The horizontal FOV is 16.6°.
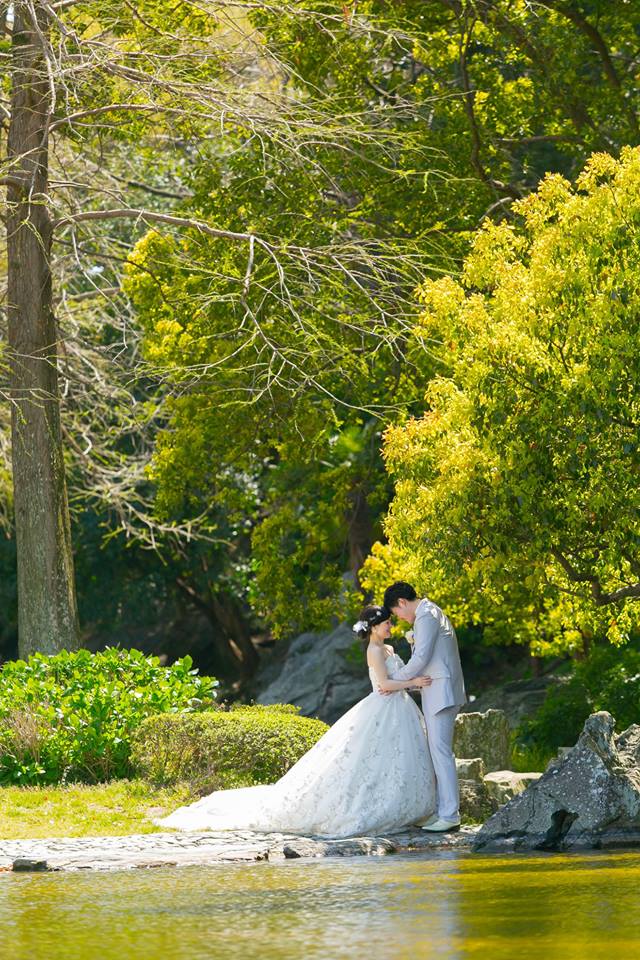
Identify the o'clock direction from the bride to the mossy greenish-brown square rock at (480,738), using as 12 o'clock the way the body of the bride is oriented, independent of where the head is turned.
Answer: The mossy greenish-brown square rock is roughly at 10 o'clock from the bride.

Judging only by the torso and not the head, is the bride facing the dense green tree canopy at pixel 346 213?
no

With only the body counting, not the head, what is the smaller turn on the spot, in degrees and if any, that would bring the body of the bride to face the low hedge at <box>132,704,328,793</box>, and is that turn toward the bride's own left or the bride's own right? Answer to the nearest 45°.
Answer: approximately 135° to the bride's own left

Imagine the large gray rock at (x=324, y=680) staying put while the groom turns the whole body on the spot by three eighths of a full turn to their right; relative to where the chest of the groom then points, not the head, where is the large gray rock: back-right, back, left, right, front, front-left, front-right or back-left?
front-left

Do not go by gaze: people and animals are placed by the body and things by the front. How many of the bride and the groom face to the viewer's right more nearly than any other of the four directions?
1

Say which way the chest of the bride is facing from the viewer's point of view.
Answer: to the viewer's right

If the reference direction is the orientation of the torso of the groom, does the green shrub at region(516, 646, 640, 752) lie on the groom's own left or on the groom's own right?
on the groom's own right

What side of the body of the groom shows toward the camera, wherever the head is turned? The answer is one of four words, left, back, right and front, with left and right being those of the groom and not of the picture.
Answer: left

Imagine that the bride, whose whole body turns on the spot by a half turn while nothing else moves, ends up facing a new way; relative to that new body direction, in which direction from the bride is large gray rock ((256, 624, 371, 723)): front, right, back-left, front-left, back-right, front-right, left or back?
right

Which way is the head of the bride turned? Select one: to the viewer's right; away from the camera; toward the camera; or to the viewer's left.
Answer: to the viewer's right

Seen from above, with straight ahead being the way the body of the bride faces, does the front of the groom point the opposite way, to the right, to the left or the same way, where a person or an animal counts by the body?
the opposite way

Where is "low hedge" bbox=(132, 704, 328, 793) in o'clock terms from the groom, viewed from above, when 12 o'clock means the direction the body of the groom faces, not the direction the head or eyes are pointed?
The low hedge is roughly at 1 o'clock from the groom.
